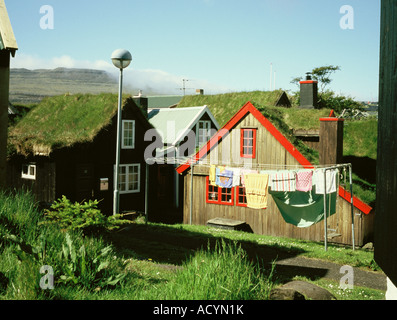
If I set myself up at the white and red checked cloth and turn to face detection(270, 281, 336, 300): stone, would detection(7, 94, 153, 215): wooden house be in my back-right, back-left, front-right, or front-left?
back-right

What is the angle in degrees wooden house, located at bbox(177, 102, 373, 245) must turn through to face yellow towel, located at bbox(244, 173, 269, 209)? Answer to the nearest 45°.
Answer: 0° — it already faces it

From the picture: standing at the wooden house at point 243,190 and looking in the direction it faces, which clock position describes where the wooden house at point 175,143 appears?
the wooden house at point 175,143 is roughly at 5 o'clock from the wooden house at point 243,190.

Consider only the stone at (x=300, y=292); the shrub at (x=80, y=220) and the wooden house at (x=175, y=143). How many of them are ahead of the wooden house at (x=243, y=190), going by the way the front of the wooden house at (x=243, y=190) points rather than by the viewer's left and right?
2

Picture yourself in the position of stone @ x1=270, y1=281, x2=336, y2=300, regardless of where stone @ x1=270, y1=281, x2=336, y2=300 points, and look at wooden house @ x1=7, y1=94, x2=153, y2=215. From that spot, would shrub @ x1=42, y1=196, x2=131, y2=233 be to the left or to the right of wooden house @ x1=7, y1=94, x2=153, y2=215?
left

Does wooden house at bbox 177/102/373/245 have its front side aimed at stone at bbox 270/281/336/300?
yes

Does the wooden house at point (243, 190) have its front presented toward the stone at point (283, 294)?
yes

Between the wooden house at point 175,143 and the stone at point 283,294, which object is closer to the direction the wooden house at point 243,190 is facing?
the stone

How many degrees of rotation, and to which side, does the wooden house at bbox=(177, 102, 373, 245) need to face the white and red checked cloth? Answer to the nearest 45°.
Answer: approximately 45° to its left

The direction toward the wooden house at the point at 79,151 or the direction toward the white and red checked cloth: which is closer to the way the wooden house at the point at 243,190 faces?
the white and red checked cloth

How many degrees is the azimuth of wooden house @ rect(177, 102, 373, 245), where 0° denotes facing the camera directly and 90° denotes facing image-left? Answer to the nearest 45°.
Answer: approximately 0°
